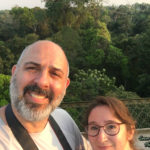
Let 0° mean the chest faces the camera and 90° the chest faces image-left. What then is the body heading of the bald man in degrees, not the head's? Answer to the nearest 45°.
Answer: approximately 0°

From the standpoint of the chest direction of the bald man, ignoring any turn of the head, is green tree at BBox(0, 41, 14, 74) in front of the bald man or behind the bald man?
behind
